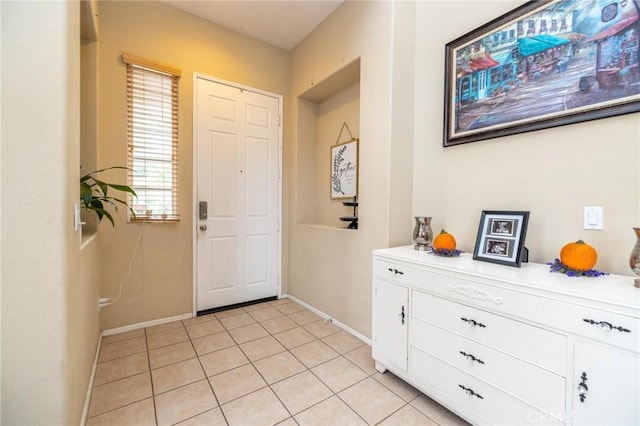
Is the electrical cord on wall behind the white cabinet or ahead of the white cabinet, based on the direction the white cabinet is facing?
ahead

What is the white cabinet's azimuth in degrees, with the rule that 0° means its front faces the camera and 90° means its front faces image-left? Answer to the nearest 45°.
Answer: approximately 45°

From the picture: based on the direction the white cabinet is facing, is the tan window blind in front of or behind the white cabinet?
in front
